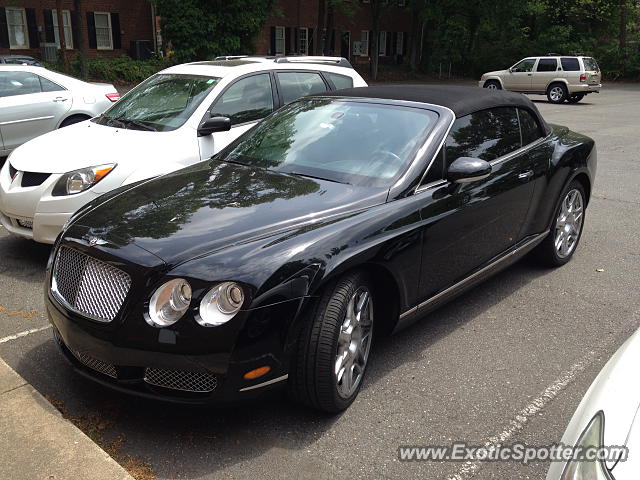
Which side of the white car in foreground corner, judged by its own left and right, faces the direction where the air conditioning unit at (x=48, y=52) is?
right

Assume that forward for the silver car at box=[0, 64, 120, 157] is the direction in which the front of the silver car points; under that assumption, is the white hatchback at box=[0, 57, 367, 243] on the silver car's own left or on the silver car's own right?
on the silver car's own left

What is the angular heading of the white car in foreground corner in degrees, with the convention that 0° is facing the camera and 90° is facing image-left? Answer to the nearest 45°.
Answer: approximately 45°

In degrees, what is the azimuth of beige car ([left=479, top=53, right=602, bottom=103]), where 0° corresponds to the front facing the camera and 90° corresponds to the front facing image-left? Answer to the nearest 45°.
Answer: approximately 135°

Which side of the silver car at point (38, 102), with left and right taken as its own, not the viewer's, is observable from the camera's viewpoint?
left

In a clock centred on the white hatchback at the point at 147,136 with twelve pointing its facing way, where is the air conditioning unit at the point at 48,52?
The air conditioning unit is roughly at 4 o'clock from the white hatchback.

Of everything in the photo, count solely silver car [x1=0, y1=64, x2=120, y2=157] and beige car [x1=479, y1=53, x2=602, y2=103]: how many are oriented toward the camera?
0

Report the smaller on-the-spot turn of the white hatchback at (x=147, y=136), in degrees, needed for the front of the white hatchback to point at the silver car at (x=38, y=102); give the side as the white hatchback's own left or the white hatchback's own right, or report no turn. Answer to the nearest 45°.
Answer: approximately 90° to the white hatchback's own right

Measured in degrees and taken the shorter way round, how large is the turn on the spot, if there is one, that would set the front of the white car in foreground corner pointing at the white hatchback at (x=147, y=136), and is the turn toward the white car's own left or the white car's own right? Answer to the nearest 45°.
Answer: approximately 90° to the white car's own right

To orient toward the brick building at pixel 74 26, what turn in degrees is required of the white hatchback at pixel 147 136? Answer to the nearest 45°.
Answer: approximately 135° to its right

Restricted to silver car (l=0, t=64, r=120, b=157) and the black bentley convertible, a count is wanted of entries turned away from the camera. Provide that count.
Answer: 0
